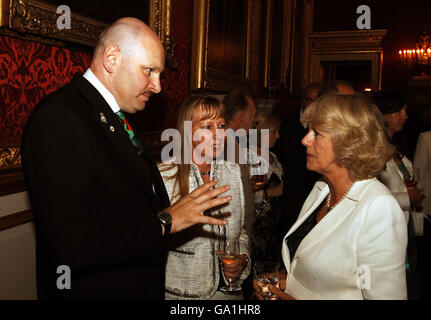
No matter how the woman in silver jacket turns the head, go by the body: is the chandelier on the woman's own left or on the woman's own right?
on the woman's own left

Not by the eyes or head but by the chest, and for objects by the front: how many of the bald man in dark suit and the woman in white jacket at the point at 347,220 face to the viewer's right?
1

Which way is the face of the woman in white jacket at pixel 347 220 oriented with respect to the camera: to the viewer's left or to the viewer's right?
to the viewer's left

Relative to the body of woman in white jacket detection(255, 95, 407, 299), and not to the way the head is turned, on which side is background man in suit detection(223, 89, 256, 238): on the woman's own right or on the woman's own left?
on the woman's own right

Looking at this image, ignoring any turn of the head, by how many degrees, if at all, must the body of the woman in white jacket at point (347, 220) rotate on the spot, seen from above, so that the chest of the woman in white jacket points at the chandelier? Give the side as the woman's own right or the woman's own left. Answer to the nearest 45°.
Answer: approximately 135° to the woman's own right

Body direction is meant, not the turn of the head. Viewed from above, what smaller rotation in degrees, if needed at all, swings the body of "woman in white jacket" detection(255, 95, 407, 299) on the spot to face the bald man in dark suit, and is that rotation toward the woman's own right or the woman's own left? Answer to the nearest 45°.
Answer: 0° — they already face them

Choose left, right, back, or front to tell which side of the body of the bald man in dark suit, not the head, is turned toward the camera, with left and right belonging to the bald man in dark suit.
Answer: right

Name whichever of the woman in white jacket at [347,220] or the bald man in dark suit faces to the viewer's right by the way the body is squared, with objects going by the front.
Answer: the bald man in dark suit
